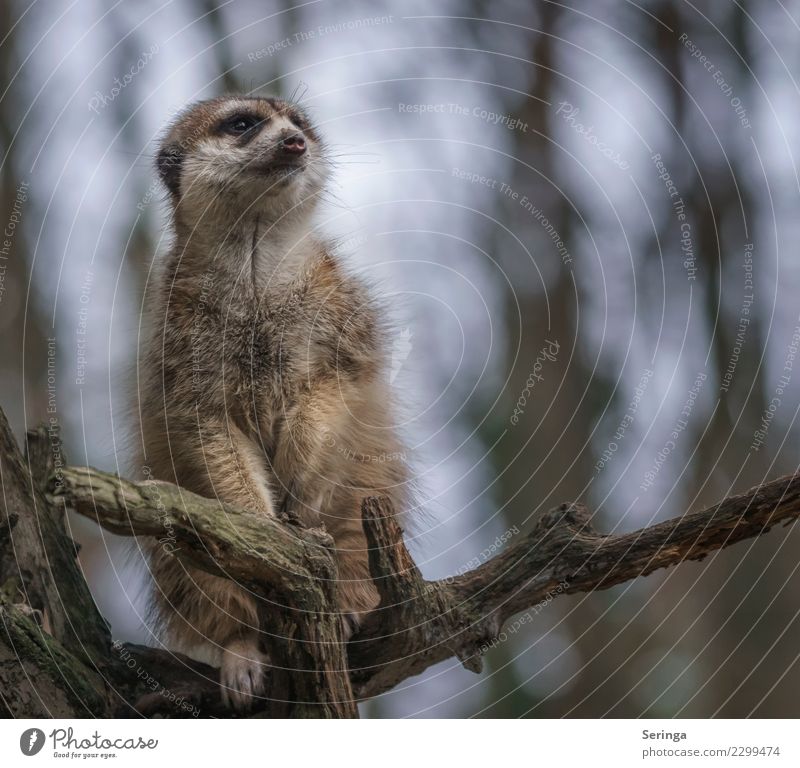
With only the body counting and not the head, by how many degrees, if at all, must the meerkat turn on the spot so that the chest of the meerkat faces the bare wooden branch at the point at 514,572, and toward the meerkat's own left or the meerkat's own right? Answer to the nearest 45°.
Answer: approximately 45° to the meerkat's own left

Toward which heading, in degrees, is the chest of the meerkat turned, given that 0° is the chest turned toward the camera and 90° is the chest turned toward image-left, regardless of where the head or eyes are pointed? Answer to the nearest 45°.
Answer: approximately 0°
